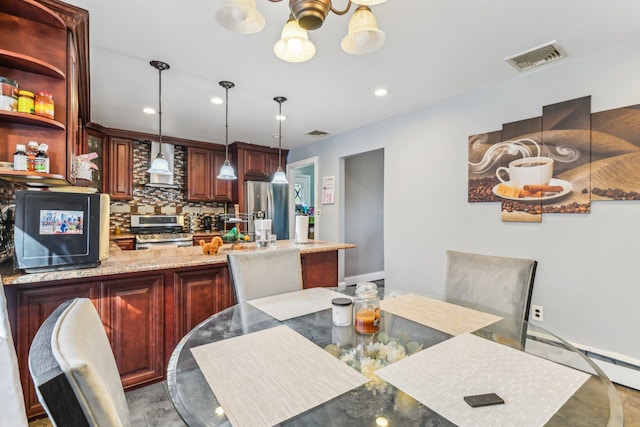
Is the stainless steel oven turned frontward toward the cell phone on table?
yes

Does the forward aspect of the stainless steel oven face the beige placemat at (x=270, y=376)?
yes

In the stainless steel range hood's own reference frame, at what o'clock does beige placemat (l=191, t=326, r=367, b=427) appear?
The beige placemat is roughly at 12 o'clock from the stainless steel range hood.

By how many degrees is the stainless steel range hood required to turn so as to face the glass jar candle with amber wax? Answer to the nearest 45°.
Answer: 0° — it already faces it

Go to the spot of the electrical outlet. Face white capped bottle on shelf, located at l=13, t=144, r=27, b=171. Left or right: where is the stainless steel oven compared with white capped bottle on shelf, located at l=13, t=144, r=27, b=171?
right

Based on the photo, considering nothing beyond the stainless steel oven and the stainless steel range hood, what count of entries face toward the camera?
2

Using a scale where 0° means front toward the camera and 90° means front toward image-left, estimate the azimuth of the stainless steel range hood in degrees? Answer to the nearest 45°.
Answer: approximately 0°

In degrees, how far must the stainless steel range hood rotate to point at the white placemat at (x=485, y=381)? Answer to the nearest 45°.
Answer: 0° — it already faces it

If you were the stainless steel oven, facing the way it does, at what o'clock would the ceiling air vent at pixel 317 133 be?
The ceiling air vent is roughly at 10 o'clock from the stainless steel oven.

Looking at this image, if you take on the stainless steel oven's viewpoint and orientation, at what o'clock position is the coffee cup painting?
The coffee cup painting is roughly at 11 o'clock from the stainless steel oven.

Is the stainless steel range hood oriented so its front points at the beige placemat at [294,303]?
yes
